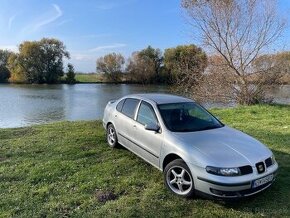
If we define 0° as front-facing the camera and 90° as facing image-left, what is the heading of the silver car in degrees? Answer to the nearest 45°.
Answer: approximately 315°

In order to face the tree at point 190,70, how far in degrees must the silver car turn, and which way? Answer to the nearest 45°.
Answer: approximately 135° to its left
